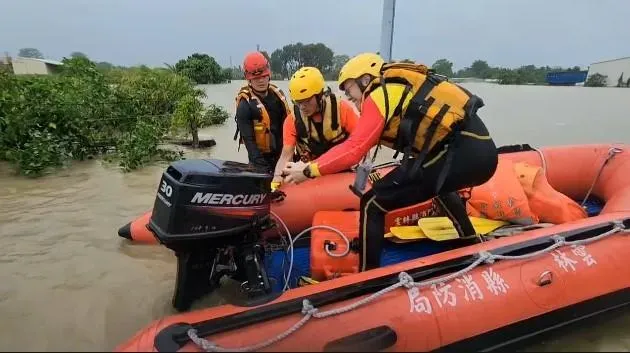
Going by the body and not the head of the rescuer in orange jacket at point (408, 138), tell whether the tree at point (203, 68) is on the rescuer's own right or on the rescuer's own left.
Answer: on the rescuer's own right

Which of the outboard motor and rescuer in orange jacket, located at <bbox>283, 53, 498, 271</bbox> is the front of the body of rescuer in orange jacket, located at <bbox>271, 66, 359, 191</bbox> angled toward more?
the outboard motor

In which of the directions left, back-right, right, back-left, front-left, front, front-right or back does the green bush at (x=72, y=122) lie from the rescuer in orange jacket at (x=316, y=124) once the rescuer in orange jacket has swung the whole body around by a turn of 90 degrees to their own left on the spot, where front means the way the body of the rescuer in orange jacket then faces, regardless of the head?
back

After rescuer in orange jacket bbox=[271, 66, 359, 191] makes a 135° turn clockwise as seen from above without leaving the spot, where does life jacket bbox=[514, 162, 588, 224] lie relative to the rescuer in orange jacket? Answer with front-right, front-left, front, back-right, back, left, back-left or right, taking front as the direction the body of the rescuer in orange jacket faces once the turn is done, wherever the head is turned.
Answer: right

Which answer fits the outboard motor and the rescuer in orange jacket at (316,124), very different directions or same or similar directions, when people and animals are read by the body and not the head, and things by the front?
very different directions

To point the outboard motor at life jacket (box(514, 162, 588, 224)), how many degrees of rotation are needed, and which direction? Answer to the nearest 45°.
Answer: approximately 45° to its right

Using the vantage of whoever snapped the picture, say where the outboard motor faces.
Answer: facing away from the viewer and to the right of the viewer

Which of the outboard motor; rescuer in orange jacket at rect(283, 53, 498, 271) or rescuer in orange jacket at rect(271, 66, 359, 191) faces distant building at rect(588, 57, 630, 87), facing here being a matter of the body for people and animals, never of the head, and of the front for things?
the outboard motor

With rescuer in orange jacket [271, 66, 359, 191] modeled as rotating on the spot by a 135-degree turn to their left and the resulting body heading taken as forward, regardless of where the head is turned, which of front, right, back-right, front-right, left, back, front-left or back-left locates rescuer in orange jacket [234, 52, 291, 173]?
back-left

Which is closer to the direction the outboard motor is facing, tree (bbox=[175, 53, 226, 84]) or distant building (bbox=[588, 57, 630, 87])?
the distant building

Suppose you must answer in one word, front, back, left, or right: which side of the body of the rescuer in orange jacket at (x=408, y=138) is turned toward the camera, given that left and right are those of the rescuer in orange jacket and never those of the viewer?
left

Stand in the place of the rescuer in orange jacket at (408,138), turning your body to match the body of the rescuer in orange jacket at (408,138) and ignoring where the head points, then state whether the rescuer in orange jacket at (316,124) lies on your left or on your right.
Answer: on your right

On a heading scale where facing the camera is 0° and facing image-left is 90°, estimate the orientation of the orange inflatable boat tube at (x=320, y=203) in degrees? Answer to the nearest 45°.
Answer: approximately 270°
